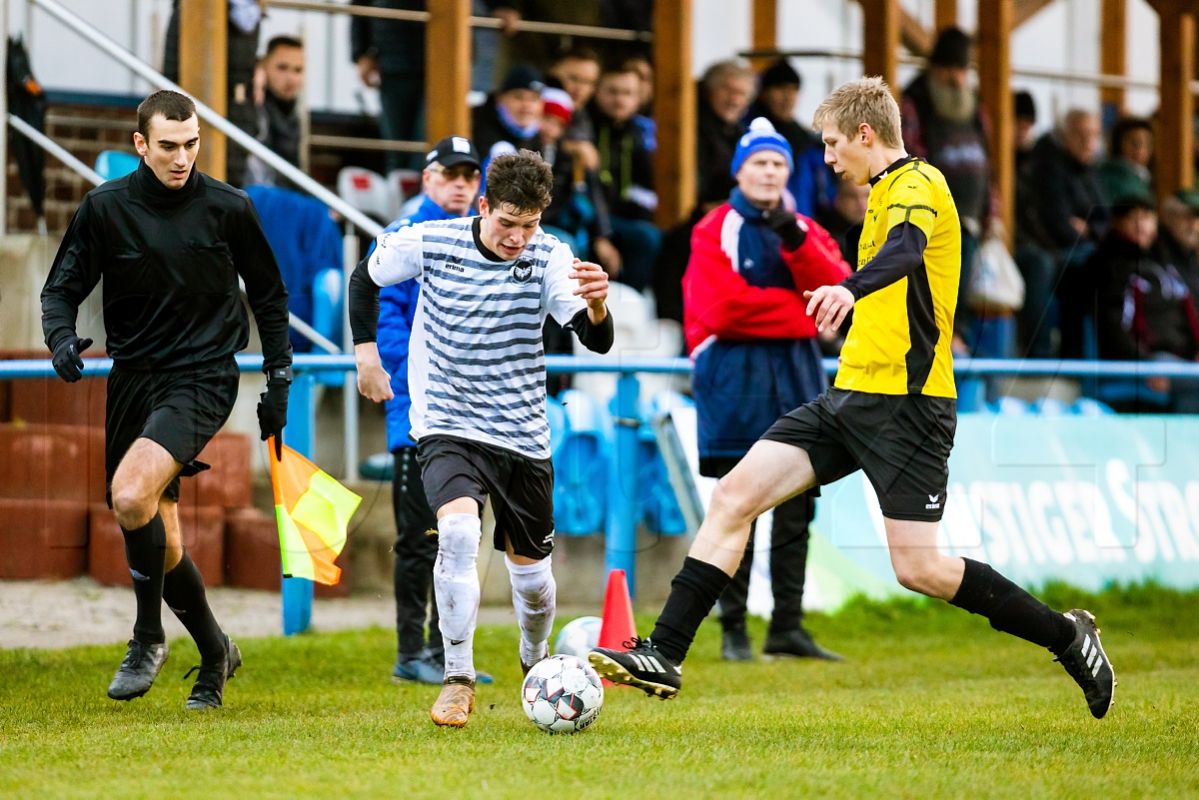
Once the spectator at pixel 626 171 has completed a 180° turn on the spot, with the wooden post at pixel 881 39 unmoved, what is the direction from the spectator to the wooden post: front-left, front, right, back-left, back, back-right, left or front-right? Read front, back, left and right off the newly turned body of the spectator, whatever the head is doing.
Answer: front-right

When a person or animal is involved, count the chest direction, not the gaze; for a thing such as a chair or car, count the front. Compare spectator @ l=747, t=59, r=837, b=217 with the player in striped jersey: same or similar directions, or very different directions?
same or similar directions

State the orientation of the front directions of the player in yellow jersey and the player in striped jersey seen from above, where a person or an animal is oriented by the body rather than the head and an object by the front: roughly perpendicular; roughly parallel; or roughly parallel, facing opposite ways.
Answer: roughly perpendicular

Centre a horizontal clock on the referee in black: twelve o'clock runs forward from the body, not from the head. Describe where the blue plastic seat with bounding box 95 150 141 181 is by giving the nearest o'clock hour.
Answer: The blue plastic seat is roughly at 6 o'clock from the referee in black.

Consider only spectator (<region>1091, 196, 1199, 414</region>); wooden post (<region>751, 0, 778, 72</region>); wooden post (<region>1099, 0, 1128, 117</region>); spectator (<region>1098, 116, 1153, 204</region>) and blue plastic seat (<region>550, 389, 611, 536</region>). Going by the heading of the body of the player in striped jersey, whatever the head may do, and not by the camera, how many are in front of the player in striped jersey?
0

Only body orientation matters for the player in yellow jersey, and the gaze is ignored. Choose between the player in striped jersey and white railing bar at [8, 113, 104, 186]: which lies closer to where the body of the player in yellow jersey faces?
the player in striped jersey

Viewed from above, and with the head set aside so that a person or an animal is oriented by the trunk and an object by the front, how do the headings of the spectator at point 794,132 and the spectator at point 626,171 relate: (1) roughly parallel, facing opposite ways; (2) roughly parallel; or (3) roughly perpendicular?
roughly parallel

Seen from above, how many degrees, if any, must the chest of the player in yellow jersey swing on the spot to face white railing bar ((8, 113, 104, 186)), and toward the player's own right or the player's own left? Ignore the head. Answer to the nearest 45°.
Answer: approximately 45° to the player's own right

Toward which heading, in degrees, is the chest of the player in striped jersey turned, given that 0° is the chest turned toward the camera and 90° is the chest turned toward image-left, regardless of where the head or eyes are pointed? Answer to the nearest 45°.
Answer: approximately 0°

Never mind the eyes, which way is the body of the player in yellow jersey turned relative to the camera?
to the viewer's left

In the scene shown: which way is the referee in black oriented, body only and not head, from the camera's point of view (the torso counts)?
toward the camera

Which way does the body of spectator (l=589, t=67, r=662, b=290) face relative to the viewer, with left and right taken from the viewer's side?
facing the viewer

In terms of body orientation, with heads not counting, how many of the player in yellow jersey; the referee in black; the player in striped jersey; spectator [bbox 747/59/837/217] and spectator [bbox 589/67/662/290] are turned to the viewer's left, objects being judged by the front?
1

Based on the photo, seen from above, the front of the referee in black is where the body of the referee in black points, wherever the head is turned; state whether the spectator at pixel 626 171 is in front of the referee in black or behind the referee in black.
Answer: behind

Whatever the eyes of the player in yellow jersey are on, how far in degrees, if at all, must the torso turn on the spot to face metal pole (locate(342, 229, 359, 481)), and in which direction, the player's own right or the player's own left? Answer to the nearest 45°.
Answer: approximately 45° to the player's own right

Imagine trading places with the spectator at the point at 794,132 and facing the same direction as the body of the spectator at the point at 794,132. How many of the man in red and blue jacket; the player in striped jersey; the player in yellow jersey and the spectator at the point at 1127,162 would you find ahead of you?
3

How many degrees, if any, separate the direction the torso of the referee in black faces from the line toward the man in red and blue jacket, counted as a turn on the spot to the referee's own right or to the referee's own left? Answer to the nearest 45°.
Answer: approximately 135° to the referee's own left

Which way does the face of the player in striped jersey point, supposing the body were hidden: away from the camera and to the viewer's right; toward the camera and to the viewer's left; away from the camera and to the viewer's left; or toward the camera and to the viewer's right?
toward the camera and to the viewer's right
